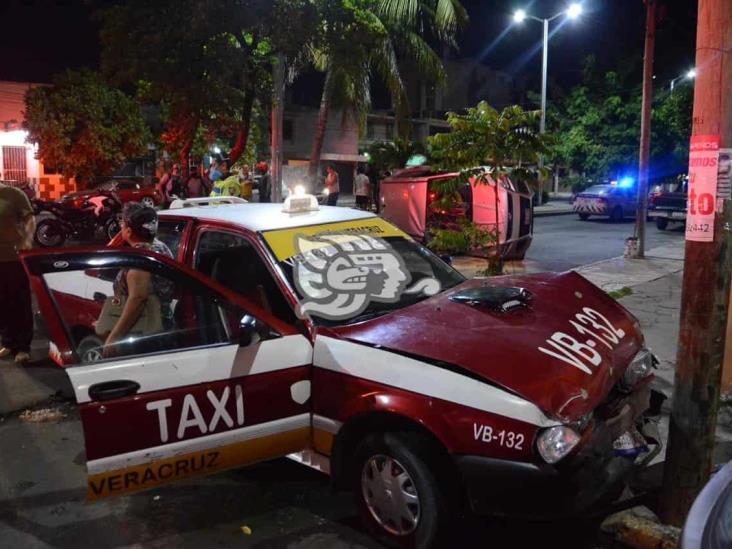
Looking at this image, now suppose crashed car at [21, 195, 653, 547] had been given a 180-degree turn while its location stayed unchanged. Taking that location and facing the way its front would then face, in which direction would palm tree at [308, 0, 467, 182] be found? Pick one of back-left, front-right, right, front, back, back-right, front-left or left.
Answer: front-right

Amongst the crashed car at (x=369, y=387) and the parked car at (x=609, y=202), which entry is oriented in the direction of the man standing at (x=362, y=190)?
the parked car at (x=609, y=202)

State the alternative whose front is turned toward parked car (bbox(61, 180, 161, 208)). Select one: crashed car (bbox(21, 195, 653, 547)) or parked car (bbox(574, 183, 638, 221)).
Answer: parked car (bbox(574, 183, 638, 221))

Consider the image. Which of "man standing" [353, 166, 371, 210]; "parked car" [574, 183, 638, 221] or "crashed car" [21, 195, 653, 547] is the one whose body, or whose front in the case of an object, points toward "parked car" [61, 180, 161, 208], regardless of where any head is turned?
"parked car" [574, 183, 638, 221]
